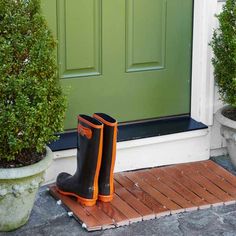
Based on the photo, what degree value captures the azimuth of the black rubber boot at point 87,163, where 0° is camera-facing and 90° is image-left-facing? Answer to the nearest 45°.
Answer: approximately 135°

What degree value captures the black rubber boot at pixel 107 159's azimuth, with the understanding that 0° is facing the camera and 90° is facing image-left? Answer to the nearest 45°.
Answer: approximately 135°

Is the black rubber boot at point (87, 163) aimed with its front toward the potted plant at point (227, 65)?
no

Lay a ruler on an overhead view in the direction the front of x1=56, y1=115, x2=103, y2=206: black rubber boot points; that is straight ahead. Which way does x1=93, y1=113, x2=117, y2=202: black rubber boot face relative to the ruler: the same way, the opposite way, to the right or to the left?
the same way
